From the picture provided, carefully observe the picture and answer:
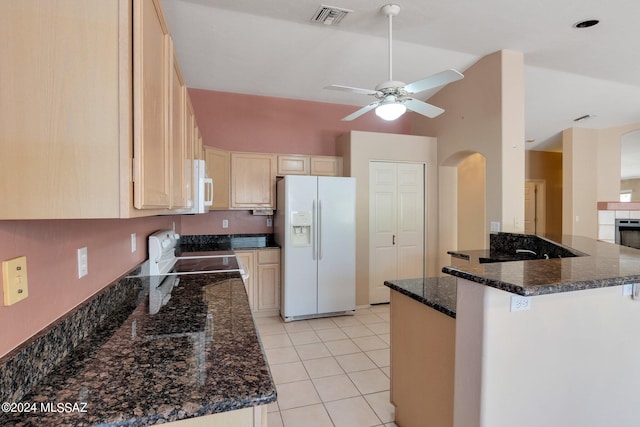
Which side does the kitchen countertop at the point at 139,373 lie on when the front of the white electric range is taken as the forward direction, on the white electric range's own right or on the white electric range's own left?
on the white electric range's own right

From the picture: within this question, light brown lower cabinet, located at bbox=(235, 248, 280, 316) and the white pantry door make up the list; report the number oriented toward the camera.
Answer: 2

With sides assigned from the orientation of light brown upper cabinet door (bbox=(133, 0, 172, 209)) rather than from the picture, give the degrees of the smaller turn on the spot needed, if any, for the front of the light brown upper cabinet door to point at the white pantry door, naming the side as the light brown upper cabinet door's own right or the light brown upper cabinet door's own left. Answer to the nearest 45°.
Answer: approximately 45° to the light brown upper cabinet door's own left

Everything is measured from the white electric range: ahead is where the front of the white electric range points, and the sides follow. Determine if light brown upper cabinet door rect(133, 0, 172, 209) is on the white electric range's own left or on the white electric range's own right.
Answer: on the white electric range's own right

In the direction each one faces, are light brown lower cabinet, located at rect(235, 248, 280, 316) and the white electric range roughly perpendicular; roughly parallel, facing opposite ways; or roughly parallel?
roughly perpendicular

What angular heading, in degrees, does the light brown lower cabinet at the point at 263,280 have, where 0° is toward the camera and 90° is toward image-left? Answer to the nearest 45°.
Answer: approximately 0°

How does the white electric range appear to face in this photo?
to the viewer's right
